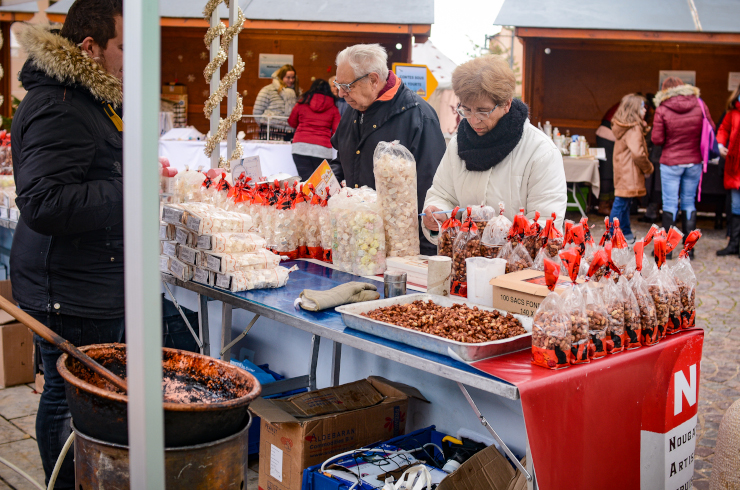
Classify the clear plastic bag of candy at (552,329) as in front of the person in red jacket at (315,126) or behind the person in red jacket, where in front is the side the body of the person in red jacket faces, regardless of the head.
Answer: behind

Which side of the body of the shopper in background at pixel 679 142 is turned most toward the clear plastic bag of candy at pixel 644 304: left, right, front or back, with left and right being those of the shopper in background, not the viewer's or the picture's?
back

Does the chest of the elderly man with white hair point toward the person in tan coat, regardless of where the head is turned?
no

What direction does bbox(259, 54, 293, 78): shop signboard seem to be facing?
toward the camera

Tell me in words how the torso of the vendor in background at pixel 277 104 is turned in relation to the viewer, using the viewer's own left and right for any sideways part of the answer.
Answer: facing the viewer and to the right of the viewer

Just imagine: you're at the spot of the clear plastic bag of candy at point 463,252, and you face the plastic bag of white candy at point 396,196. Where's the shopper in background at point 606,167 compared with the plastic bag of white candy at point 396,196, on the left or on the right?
right

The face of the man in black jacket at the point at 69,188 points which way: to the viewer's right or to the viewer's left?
to the viewer's right

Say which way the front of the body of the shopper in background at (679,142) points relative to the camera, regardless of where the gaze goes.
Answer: away from the camera

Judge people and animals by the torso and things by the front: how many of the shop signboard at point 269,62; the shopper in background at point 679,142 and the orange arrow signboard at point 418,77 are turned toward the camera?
2

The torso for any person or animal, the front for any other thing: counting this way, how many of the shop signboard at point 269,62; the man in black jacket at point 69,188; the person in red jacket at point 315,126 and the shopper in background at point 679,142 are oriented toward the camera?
1

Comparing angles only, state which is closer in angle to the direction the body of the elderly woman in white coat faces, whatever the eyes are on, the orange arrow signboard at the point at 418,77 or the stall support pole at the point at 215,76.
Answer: the stall support pole

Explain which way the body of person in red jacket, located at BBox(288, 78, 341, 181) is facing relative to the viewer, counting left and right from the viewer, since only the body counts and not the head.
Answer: facing away from the viewer

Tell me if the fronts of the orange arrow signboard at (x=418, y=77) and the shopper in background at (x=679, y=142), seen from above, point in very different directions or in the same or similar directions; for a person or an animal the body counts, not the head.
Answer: very different directions

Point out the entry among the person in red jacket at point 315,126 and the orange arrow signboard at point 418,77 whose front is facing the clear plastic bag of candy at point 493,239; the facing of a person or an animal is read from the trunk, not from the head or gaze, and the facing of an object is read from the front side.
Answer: the orange arrow signboard

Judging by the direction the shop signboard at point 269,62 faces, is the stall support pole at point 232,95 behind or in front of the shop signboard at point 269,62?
in front

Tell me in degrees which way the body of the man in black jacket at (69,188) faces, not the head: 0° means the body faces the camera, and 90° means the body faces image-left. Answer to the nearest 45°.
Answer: approximately 270°

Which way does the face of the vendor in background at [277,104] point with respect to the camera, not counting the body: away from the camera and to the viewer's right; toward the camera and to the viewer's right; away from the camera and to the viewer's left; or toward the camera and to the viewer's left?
toward the camera and to the viewer's right

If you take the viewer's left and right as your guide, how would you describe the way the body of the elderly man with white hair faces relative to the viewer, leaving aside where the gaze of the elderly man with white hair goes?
facing the viewer and to the left of the viewer

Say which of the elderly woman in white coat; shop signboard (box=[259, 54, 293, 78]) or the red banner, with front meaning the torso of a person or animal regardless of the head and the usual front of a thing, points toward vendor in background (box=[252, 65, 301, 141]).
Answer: the shop signboard

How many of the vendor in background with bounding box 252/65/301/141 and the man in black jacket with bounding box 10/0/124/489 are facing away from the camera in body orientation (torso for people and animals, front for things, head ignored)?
0
